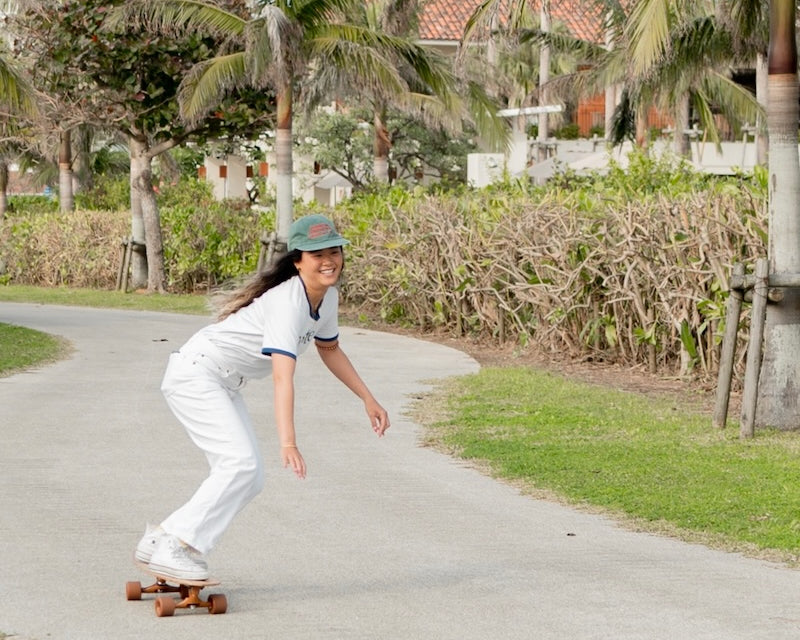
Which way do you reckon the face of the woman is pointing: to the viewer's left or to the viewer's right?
to the viewer's right

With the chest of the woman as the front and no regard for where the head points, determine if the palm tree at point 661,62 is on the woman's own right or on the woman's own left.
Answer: on the woman's own left

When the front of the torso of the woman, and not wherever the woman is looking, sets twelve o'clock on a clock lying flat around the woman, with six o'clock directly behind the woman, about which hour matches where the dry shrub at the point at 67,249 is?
The dry shrub is roughly at 7 o'clock from the woman.

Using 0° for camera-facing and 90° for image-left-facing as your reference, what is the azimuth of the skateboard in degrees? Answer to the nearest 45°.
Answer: approximately 315°

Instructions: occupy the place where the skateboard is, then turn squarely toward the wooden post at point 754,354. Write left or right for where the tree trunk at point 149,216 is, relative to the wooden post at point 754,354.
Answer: left

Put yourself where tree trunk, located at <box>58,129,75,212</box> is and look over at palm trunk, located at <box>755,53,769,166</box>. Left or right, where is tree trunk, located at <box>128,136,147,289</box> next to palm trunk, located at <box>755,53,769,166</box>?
right

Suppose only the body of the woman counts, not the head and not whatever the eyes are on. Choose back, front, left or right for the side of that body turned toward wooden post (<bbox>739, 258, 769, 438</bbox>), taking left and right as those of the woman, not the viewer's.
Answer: left

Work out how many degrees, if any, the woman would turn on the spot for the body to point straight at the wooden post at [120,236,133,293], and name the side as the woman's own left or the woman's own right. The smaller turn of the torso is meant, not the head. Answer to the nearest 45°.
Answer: approximately 135° to the woman's own left

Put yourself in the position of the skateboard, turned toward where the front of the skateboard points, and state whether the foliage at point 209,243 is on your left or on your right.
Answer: on your left
